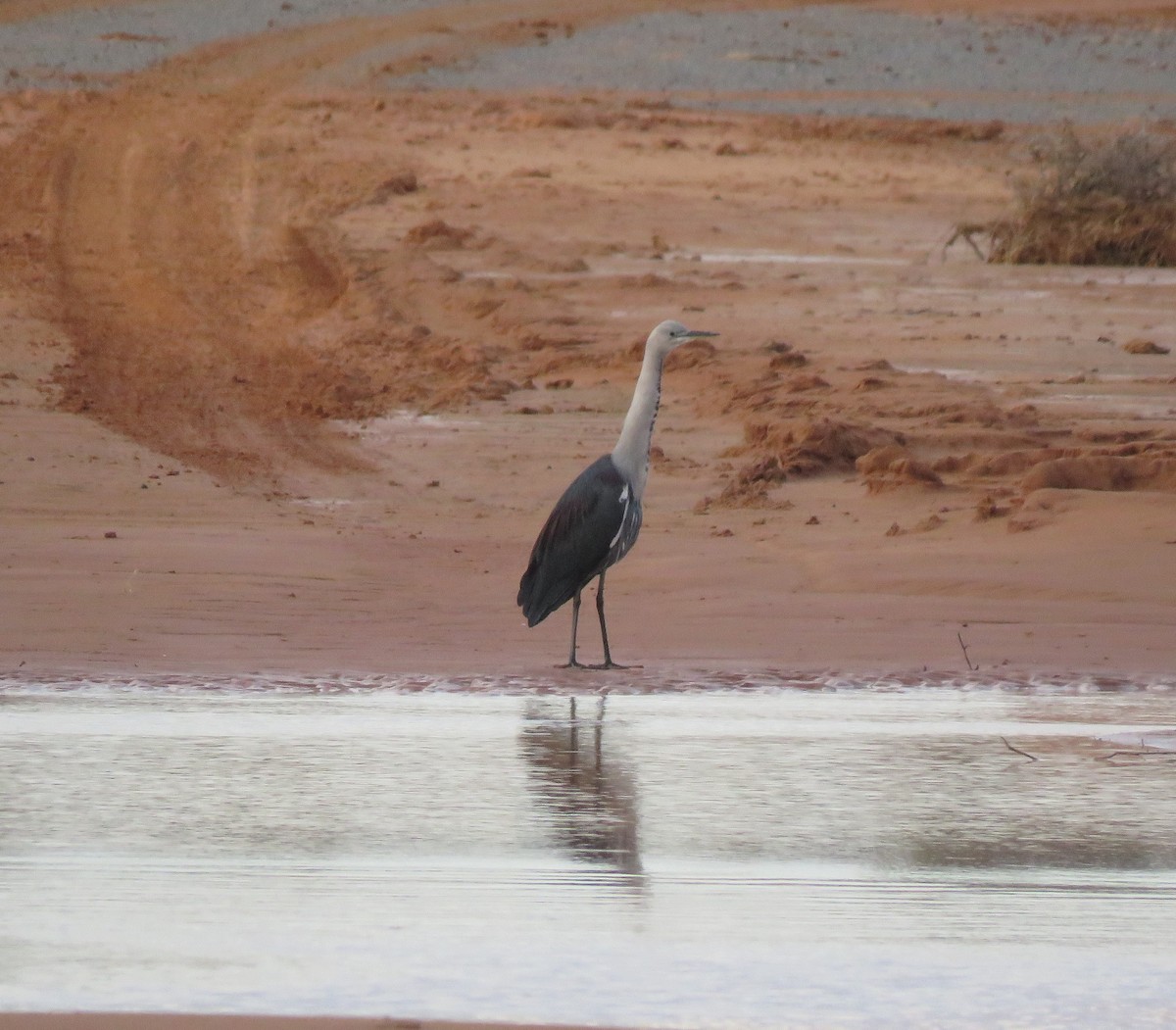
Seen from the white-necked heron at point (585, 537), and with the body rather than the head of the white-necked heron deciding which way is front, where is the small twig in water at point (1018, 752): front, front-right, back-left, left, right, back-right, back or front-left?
front-right

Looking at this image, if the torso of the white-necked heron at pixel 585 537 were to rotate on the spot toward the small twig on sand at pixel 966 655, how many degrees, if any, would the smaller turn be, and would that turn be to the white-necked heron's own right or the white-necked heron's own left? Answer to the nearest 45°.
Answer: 0° — it already faces it

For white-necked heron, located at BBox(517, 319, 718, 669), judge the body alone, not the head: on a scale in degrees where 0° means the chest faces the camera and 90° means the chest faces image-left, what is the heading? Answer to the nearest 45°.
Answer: approximately 270°

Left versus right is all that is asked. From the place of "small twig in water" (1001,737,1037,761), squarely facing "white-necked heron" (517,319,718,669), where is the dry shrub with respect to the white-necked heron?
right

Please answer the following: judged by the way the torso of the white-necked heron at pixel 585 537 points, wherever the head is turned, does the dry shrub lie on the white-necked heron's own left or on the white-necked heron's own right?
on the white-necked heron's own left
